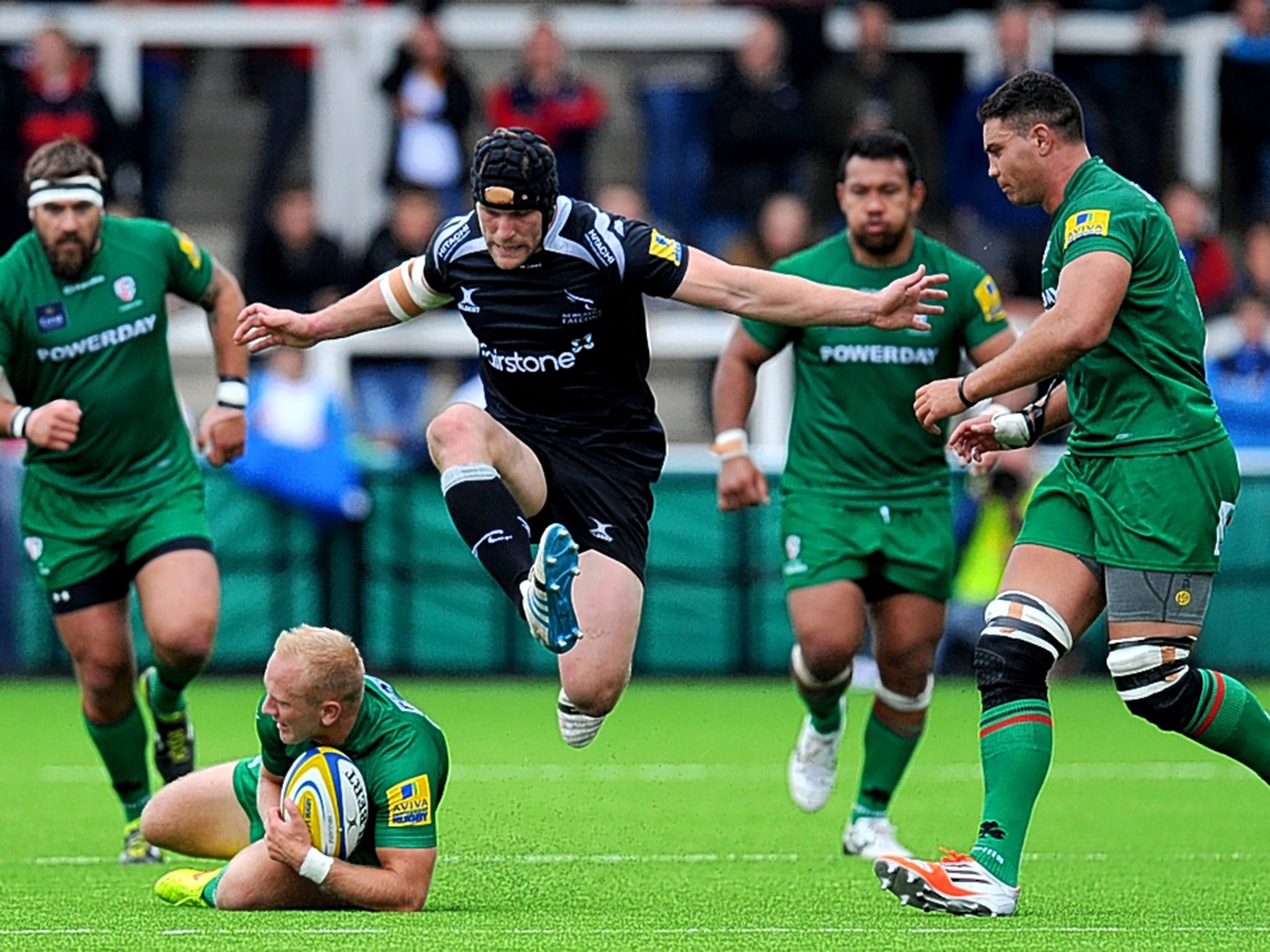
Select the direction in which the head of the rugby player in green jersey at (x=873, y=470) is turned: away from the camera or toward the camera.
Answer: toward the camera

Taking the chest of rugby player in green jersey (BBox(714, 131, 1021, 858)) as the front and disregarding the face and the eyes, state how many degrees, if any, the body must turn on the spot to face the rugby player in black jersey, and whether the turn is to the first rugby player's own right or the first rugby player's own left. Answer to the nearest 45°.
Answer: approximately 45° to the first rugby player's own right

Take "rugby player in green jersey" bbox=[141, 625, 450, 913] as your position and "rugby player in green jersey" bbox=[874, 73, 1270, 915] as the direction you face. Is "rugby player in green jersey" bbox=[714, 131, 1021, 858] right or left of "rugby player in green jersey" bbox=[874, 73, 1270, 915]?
left

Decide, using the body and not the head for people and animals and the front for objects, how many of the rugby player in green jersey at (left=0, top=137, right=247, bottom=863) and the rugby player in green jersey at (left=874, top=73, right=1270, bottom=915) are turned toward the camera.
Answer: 1

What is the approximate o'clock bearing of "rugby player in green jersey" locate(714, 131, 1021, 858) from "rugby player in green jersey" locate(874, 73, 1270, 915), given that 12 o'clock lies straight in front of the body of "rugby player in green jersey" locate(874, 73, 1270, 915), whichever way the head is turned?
"rugby player in green jersey" locate(714, 131, 1021, 858) is roughly at 2 o'clock from "rugby player in green jersey" locate(874, 73, 1270, 915).

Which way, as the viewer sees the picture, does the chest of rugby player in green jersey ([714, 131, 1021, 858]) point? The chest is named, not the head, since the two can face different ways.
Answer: toward the camera

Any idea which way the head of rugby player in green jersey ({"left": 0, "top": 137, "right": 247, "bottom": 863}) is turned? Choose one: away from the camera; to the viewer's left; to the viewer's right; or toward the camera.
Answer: toward the camera

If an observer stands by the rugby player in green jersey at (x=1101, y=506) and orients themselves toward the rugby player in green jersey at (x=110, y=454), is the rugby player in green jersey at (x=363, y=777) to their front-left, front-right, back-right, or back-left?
front-left

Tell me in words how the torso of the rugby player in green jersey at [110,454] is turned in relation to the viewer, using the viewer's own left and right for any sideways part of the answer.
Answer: facing the viewer

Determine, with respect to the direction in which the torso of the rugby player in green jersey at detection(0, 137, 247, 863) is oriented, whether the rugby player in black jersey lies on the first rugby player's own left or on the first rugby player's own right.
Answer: on the first rugby player's own left

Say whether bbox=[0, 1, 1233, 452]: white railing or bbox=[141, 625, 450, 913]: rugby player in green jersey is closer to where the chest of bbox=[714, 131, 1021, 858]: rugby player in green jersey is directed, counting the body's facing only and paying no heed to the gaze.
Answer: the rugby player in green jersey

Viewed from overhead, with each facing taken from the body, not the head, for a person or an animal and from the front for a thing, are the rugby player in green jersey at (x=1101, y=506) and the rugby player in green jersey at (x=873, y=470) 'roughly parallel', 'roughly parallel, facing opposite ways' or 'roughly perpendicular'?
roughly perpendicular

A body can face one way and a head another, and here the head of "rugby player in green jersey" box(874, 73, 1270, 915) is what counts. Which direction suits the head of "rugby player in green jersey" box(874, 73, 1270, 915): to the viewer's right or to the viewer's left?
to the viewer's left

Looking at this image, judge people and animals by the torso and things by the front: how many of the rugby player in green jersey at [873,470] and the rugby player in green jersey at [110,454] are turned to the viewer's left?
0

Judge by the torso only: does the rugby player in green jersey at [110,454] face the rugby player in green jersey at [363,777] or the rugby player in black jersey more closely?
the rugby player in green jersey

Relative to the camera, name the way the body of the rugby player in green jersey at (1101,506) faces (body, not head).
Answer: to the viewer's left

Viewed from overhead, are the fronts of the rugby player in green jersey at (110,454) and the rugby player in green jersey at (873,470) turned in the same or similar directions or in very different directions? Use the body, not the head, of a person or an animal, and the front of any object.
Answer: same or similar directions
